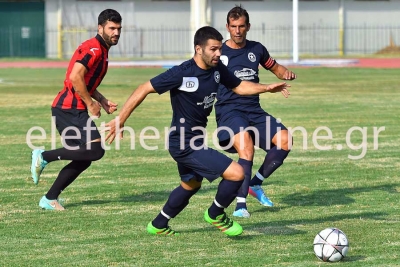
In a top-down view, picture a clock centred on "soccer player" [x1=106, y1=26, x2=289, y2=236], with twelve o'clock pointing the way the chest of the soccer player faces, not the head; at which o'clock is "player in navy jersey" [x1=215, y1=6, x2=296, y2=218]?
The player in navy jersey is roughly at 8 o'clock from the soccer player.

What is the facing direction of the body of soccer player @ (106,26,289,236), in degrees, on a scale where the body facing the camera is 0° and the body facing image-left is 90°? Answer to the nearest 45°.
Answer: approximately 315°

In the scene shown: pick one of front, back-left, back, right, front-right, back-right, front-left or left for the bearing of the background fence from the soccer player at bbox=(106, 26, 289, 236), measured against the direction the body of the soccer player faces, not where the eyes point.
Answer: back-left

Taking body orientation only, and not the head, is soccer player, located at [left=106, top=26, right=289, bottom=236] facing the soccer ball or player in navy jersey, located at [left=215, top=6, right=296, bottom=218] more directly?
the soccer ball

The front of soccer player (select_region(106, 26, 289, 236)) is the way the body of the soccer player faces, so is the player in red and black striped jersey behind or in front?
behind

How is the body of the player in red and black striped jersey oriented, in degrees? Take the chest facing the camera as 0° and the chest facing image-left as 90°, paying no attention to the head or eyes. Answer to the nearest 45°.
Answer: approximately 270°

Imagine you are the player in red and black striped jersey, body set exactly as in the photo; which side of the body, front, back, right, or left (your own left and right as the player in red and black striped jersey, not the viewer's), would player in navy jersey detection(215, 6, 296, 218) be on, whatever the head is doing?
front

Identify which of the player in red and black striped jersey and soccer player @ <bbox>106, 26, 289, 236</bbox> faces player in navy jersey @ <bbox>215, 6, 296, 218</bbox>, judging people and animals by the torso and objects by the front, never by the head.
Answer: the player in red and black striped jersey

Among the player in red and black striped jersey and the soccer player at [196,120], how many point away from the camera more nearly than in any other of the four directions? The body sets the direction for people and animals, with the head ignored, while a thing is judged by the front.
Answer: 0

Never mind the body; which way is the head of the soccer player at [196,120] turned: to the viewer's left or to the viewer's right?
to the viewer's right

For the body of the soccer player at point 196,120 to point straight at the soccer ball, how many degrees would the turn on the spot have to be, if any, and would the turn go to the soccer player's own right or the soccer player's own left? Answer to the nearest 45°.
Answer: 0° — they already face it

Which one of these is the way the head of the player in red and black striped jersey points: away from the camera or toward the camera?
toward the camera
